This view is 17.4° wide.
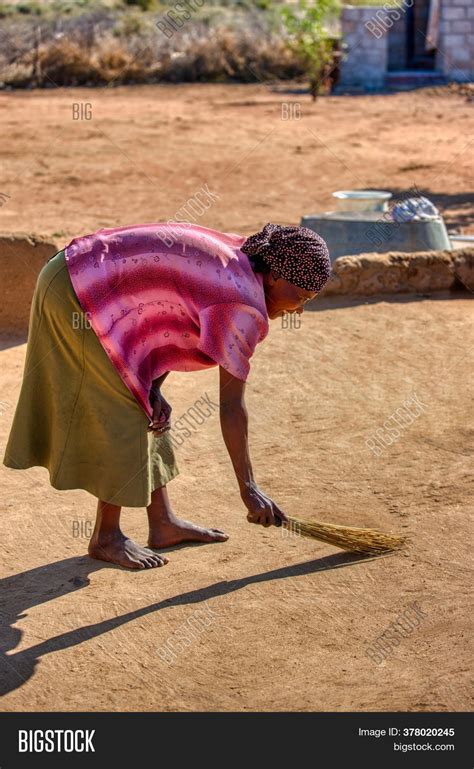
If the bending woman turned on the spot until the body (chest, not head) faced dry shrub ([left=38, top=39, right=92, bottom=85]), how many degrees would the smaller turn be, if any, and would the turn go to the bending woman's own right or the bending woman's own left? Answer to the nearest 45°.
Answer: approximately 90° to the bending woman's own left

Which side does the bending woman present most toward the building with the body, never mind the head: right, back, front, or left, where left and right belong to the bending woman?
left

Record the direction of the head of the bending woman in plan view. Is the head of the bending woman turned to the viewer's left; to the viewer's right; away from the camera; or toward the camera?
to the viewer's right

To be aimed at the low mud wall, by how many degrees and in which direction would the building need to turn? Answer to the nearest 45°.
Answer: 0° — it already faces it

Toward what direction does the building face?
toward the camera

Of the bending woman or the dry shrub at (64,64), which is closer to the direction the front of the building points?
the bending woman

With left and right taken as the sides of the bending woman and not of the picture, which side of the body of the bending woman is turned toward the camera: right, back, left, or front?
right

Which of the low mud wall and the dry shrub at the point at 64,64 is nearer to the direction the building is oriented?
the low mud wall

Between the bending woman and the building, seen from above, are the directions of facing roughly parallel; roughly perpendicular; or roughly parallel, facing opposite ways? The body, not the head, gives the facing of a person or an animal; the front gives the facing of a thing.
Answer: roughly perpendicular

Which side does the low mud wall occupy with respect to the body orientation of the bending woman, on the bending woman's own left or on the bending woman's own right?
on the bending woman's own left

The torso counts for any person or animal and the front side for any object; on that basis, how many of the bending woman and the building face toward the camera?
1

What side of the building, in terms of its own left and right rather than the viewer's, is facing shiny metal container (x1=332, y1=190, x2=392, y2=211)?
front
